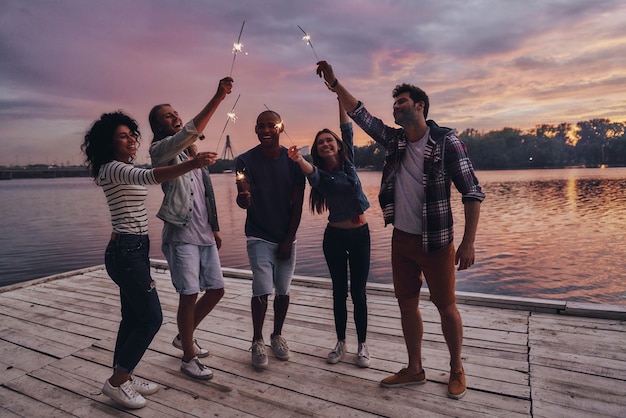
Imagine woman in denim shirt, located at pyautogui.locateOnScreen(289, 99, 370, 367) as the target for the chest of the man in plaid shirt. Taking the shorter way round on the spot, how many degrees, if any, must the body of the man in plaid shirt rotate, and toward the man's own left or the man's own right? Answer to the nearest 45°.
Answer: approximately 90° to the man's own right

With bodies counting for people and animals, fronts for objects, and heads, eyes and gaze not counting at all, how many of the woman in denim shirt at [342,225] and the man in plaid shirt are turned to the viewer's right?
0

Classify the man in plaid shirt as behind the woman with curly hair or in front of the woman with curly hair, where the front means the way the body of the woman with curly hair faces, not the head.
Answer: in front

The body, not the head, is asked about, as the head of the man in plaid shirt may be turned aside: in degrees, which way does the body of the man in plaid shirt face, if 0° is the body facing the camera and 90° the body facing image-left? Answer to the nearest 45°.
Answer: approximately 45°

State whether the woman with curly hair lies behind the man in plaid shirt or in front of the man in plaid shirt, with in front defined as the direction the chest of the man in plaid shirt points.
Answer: in front

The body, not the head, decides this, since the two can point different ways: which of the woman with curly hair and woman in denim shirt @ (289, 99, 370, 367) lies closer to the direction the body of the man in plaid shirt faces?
the woman with curly hair

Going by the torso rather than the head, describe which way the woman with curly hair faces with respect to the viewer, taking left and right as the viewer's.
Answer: facing to the right of the viewer

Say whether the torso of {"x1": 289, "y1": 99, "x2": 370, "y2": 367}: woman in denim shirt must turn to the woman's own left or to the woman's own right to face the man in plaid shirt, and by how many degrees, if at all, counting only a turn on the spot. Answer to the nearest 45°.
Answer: approximately 45° to the woman's own left

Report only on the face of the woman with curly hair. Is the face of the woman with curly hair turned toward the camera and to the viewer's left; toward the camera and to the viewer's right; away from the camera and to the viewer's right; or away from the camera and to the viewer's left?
toward the camera and to the viewer's right

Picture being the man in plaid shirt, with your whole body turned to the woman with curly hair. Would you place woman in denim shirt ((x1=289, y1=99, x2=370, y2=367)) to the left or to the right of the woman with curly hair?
right
